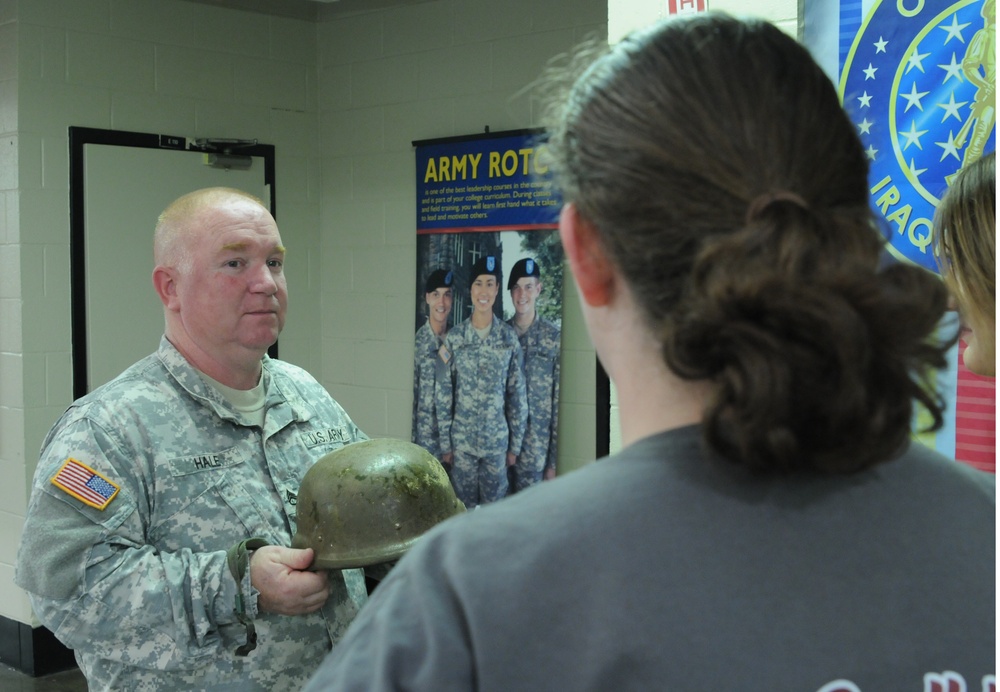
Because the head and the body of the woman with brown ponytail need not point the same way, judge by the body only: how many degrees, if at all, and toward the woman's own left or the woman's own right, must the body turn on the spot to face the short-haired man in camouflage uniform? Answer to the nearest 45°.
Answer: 0° — they already face them

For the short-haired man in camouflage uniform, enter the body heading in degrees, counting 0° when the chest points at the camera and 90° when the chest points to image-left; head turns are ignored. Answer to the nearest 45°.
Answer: approximately 315°

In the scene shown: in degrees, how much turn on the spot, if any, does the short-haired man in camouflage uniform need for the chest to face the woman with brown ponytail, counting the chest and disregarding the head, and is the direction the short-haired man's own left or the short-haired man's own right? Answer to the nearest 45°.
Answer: approximately 45° to the short-haired man's own right

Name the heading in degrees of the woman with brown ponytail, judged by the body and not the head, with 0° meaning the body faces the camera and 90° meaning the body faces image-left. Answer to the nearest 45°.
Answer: approximately 135°

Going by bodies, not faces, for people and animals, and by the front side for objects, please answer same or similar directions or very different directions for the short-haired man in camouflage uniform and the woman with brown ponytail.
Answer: very different directions
